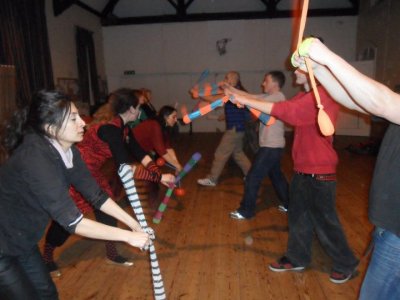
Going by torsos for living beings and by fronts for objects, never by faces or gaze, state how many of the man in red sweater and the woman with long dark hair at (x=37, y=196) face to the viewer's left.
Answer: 1

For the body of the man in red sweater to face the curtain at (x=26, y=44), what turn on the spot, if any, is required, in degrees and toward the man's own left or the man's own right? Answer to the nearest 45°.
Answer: approximately 45° to the man's own right

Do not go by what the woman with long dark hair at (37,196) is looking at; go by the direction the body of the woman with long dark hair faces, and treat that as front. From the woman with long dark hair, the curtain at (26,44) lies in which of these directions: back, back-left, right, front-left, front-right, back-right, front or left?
left

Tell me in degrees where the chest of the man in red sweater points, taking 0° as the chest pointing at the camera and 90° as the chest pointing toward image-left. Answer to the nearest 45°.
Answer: approximately 90°

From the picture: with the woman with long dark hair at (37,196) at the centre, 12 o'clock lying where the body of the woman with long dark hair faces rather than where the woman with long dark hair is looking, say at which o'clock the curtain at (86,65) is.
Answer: The curtain is roughly at 9 o'clock from the woman with long dark hair.

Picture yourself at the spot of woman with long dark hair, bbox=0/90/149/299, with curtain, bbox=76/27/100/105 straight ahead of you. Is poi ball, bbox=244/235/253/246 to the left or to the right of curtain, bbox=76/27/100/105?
right

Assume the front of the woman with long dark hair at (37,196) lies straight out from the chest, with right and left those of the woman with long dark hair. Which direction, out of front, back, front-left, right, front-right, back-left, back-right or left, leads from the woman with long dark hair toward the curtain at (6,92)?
left

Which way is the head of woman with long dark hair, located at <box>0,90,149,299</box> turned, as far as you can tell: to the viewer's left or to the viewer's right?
to the viewer's right

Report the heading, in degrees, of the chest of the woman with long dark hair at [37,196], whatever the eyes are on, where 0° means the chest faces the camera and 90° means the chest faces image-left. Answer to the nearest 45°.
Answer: approximately 270°

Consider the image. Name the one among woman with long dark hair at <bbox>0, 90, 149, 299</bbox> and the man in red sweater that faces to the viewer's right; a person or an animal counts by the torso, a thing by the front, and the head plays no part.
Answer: the woman with long dark hair
